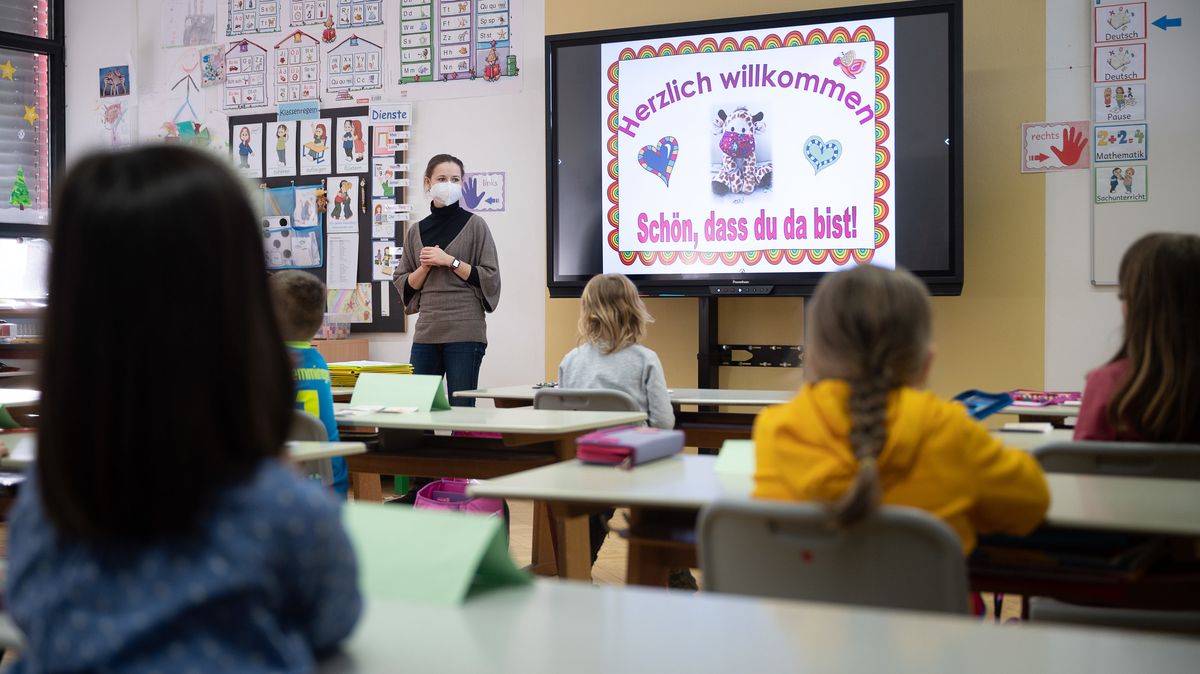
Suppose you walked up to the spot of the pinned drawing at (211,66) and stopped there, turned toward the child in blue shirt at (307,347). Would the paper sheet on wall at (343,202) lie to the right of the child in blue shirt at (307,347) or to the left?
left

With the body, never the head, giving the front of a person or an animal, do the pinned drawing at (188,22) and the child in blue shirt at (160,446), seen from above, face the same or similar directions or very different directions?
very different directions

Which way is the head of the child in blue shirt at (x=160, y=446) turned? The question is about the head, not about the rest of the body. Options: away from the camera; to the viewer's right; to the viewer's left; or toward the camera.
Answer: away from the camera

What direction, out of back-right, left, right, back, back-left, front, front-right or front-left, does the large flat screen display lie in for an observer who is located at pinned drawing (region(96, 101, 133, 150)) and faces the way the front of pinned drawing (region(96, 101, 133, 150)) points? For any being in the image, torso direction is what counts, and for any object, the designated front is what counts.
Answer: front-left

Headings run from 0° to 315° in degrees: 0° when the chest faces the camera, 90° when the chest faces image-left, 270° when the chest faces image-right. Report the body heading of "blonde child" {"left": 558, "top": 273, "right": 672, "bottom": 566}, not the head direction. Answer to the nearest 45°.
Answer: approximately 180°

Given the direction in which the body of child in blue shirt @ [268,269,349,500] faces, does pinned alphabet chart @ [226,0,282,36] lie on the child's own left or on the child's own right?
on the child's own left

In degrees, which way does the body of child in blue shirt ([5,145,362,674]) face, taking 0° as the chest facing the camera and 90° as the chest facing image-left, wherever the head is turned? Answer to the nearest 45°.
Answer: approximately 180°

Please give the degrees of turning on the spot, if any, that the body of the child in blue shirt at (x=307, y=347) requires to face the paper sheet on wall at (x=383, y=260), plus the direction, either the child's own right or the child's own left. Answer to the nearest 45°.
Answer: approximately 45° to the child's own left

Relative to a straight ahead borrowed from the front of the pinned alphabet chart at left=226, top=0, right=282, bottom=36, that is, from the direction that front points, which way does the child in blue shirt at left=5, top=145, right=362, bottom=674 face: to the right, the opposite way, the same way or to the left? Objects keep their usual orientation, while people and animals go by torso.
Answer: the opposite way

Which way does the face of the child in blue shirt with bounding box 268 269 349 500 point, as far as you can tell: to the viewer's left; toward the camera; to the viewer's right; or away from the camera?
away from the camera

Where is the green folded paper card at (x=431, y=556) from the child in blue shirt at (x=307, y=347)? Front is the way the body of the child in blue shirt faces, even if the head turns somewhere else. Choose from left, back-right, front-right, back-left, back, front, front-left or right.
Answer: back-right

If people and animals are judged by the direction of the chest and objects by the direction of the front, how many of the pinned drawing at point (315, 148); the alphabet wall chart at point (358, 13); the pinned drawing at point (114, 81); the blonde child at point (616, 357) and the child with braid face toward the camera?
3

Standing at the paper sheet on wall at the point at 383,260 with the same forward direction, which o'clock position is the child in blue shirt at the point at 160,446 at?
The child in blue shirt is roughly at 12 o'clock from the paper sheet on wall.

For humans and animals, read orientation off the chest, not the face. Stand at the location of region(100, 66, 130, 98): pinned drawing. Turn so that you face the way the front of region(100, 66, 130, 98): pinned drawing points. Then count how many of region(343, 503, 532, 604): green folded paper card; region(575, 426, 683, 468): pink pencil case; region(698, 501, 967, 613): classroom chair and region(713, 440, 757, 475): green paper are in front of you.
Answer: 4

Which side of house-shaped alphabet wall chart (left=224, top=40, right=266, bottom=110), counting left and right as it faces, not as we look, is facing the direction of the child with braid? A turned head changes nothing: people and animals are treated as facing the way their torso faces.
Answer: front

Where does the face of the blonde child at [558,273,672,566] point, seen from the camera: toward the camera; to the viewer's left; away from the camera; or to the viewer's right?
away from the camera
